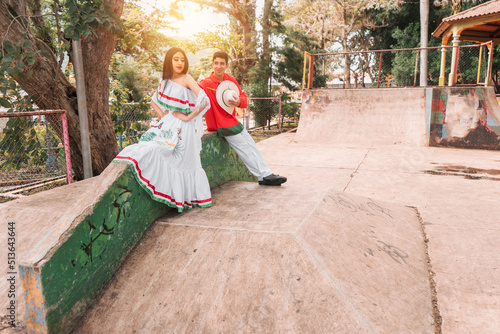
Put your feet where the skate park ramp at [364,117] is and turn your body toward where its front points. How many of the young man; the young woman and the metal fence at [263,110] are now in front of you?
2

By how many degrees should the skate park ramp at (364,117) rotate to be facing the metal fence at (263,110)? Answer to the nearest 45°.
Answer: approximately 135° to its right

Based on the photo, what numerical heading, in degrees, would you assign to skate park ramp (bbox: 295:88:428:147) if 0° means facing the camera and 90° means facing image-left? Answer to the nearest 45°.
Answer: approximately 0°

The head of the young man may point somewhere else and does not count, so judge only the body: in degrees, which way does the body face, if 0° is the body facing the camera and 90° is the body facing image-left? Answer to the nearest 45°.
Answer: approximately 315°

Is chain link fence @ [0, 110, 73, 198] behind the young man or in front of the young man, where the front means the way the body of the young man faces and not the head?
behind

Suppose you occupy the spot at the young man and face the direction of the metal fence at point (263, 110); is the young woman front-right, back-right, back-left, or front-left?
back-left

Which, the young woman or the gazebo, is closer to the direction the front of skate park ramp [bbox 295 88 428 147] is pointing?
the young woman

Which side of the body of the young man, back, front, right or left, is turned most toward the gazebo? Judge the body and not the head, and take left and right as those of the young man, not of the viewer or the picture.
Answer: left

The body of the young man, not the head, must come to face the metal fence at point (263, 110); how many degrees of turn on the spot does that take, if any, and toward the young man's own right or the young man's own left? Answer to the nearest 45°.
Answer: approximately 135° to the young man's own left

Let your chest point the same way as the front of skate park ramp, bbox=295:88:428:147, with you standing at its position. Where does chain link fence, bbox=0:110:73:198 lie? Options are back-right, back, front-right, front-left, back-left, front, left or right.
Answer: front-right
